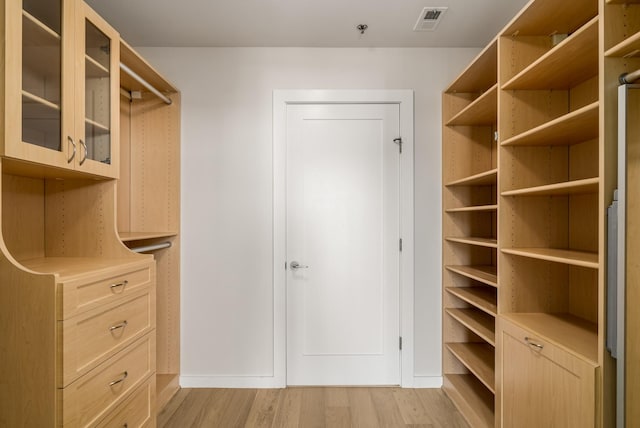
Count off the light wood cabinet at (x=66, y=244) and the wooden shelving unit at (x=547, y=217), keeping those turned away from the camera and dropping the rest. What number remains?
0

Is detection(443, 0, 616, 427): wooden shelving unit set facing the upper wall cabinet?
yes

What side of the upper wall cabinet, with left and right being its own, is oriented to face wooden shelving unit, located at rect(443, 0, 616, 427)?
front

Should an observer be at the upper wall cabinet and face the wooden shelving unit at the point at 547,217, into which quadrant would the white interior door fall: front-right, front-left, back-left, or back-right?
front-left

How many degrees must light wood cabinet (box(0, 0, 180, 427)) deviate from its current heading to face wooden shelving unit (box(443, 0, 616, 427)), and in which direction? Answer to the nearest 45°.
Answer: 0° — it already faces it

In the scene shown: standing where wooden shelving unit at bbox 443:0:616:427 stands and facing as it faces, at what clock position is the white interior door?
The white interior door is roughly at 2 o'clock from the wooden shelving unit.

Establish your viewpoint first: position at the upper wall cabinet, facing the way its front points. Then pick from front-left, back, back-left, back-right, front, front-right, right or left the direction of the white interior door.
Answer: front-left

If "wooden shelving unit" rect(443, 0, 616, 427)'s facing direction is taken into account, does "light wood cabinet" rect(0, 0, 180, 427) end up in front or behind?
in front

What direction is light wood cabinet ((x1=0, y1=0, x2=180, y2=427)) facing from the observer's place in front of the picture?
facing the viewer and to the right of the viewer

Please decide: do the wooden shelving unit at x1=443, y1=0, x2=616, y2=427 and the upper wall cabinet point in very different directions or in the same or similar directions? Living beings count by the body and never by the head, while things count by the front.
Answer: very different directions

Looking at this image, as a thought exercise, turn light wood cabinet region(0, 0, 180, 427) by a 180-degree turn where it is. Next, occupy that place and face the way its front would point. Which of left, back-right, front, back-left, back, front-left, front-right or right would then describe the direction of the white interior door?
back-right

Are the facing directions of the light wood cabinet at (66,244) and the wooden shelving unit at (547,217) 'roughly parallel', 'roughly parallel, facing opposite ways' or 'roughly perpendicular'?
roughly parallel, facing opposite ways

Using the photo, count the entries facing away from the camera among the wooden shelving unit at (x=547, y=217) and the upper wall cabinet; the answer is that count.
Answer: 0

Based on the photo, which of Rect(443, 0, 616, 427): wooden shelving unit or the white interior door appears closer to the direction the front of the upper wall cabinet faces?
the wooden shelving unit
